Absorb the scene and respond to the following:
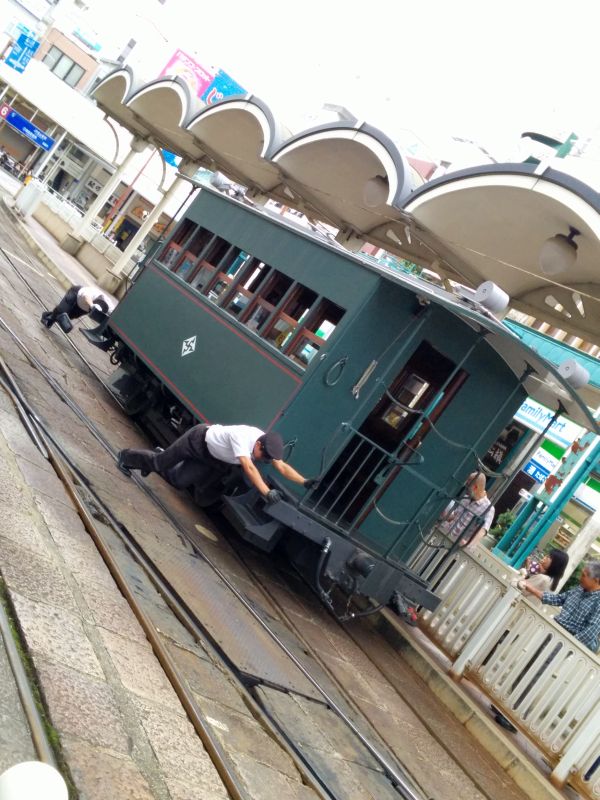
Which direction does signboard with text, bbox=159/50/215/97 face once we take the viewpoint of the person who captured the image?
facing the viewer

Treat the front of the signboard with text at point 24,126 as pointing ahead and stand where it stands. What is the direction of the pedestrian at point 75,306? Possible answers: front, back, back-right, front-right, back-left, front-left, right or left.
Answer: front

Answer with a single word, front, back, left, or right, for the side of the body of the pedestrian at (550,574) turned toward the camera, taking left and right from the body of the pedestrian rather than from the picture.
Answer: left

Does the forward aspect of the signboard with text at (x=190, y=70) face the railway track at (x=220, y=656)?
yes

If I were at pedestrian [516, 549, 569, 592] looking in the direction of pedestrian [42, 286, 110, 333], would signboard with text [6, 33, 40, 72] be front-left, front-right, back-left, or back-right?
front-right

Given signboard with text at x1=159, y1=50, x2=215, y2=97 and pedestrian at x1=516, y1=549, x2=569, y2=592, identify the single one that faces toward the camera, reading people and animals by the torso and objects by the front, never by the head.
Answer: the signboard with text

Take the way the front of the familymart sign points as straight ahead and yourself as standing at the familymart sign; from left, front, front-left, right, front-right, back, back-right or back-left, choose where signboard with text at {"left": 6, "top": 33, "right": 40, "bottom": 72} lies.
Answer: right

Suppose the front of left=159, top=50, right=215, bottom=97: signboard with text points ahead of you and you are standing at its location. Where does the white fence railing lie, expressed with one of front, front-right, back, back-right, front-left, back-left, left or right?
front

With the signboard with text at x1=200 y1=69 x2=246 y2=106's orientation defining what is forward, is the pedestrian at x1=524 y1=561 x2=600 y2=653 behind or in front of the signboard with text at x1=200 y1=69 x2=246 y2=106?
in front

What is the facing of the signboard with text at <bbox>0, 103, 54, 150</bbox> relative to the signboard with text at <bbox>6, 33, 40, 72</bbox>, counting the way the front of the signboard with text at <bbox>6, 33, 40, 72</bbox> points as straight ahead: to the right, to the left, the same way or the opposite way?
the same way
